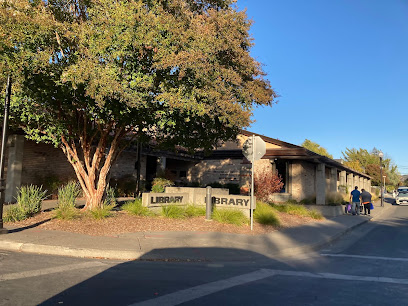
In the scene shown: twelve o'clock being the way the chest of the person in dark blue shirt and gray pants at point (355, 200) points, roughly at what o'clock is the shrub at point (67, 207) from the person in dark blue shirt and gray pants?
The shrub is roughly at 7 o'clock from the person in dark blue shirt and gray pants.

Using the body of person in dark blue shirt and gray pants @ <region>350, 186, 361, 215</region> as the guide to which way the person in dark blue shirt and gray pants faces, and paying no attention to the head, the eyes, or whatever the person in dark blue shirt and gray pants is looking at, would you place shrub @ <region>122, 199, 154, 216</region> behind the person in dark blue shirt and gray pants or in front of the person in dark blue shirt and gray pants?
behind

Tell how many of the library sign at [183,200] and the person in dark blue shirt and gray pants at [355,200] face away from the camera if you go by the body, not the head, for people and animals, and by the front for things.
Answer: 1

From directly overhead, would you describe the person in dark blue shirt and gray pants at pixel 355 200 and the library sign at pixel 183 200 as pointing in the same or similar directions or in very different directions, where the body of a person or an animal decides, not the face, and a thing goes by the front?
very different directions

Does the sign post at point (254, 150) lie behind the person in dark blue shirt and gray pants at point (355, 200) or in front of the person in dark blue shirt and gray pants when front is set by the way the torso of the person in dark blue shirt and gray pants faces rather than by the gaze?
behind

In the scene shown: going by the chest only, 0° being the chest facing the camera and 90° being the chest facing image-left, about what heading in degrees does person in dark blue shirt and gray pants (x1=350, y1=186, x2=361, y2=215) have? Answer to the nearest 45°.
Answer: approximately 180°

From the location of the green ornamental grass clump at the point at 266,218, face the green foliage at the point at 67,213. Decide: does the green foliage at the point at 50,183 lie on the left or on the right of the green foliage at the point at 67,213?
right

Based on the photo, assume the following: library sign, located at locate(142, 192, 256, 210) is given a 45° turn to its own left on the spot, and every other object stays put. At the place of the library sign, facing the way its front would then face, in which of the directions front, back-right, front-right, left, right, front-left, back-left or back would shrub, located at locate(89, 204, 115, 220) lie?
right

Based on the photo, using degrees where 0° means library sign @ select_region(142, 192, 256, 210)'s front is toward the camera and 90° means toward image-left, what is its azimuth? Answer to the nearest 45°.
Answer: approximately 0°

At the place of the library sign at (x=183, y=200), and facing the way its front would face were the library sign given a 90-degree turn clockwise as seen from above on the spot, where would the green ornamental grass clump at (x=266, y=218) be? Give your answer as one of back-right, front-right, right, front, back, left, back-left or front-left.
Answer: back
